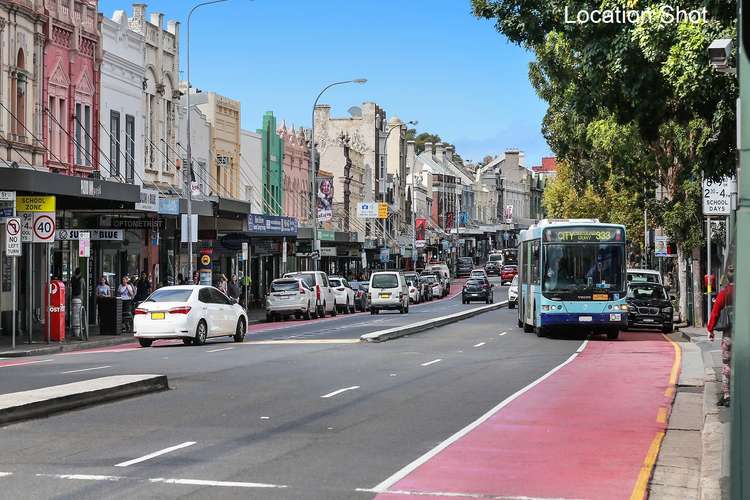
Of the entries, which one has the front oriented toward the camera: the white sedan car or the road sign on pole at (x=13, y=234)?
the road sign on pole

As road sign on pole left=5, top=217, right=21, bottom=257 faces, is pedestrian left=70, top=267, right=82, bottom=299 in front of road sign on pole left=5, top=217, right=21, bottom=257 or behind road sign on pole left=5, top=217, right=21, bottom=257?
behind

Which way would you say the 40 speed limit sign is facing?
toward the camera

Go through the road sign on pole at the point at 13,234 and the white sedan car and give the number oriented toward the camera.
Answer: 1

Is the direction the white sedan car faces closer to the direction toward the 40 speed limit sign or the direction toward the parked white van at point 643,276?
the parked white van

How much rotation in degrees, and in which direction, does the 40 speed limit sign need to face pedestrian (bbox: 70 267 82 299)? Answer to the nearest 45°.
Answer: approximately 180°

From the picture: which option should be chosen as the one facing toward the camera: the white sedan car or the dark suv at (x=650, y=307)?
the dark suv

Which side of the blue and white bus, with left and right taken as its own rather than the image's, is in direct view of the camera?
front

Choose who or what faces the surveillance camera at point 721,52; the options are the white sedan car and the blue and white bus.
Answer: the blue and white bus

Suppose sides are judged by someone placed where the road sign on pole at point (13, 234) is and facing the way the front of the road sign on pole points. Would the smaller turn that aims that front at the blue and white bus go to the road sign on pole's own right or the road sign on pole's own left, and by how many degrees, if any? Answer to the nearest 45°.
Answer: approximately 90° to the road sign on pole's own left

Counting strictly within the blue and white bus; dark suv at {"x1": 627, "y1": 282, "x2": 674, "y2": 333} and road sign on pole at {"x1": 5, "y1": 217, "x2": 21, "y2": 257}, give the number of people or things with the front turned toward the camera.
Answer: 3

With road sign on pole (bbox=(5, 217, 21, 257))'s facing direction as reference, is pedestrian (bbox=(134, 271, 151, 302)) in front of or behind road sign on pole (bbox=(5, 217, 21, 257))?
behind

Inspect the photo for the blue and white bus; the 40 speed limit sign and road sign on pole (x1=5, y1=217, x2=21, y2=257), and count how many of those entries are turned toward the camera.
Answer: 3

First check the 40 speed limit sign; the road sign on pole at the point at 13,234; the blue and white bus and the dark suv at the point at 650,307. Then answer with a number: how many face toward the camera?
4
